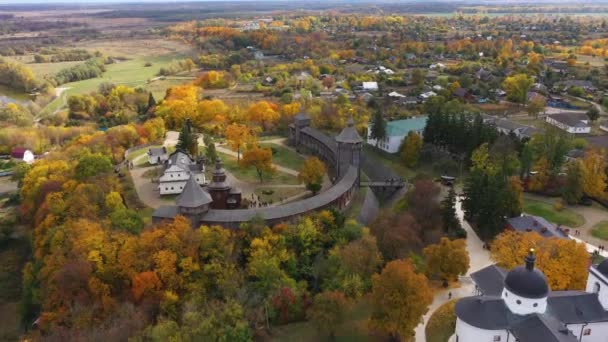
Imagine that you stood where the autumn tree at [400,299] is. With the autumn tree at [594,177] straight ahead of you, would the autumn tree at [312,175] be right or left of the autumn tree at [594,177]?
left

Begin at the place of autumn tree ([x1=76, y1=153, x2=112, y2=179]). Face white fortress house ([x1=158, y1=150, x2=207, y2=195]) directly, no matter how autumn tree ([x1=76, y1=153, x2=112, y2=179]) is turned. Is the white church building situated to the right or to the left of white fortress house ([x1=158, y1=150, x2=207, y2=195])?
right

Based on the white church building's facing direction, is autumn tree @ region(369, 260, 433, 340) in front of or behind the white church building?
behind

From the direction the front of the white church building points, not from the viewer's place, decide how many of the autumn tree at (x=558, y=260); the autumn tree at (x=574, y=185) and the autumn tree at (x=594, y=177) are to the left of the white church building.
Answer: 3
